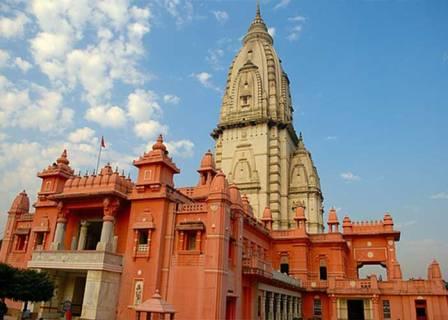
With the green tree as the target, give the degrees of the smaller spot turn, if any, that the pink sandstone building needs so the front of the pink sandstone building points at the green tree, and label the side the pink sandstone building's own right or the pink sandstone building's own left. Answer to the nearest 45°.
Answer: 0° — it already faces it

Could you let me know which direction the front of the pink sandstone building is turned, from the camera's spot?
facing the viewer and to the left of the viewer
